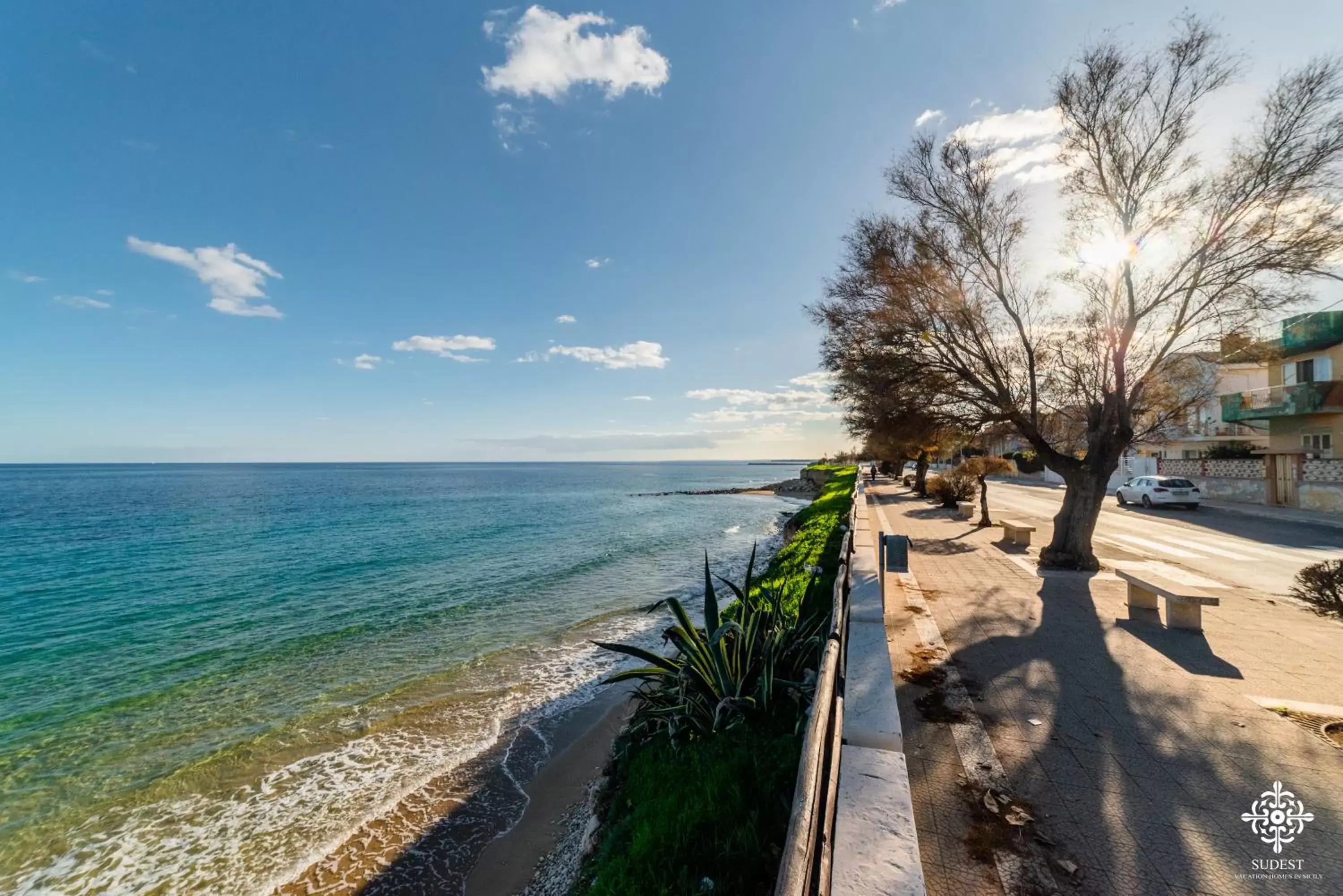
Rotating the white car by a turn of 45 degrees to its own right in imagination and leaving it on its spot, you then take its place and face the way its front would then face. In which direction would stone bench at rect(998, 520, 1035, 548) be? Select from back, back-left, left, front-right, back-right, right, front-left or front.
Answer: back

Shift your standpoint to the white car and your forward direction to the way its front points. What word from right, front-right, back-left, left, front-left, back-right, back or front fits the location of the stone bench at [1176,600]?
back-left

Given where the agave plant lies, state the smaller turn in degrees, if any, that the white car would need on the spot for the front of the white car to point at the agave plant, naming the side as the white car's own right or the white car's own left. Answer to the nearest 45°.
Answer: approximately 135° to the white car's own left

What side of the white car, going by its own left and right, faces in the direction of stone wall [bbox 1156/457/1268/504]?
right

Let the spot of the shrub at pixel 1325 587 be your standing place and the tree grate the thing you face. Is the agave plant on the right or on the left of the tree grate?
right

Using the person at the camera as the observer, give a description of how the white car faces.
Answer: facing away from the viewer and to the left of the viewer

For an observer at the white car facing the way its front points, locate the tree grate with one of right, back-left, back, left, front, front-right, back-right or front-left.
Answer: back-left
